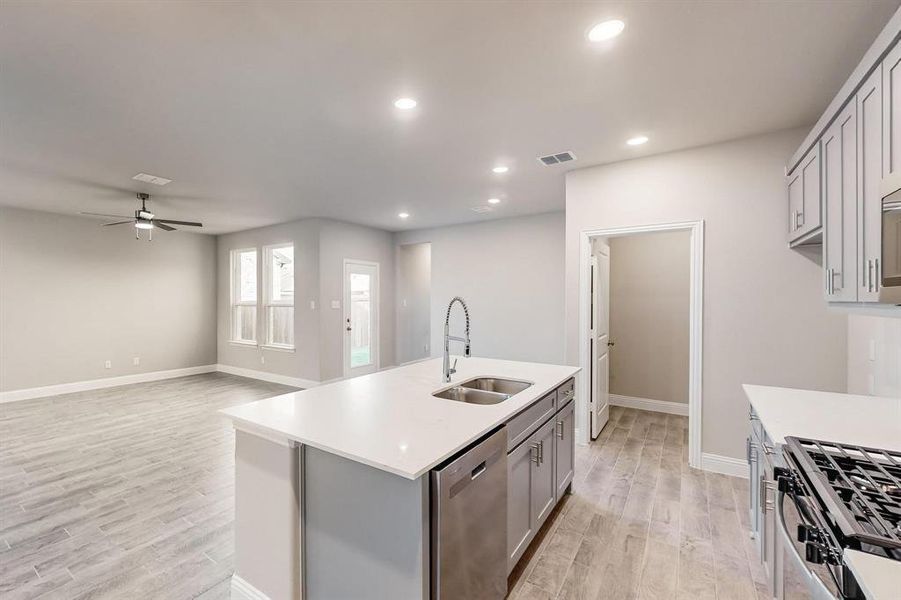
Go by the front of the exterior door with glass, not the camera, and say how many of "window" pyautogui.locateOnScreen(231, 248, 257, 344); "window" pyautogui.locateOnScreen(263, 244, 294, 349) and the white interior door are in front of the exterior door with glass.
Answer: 1

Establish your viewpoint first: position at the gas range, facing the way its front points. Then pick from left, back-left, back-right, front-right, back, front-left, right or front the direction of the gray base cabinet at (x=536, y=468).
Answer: front

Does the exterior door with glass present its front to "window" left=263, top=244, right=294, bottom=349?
no

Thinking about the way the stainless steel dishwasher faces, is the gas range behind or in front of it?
in front

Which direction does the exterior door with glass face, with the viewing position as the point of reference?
facing the viewer and to the right of the viewer

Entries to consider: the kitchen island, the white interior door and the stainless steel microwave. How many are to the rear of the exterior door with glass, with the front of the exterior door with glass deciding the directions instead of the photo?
0

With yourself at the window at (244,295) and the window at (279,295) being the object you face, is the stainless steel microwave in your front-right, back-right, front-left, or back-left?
front-right

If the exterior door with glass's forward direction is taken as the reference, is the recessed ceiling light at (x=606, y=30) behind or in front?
in front

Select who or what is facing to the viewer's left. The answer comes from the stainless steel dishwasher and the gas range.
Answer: the gas range

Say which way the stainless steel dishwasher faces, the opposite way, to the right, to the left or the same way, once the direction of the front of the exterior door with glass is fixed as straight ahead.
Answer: the same way

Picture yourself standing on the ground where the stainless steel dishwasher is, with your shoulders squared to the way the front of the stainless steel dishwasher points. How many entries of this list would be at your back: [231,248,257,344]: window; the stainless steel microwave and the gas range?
1

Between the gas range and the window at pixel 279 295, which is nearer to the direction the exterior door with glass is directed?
the gas range

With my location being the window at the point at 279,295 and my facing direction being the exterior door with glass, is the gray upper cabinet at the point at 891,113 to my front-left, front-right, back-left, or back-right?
front-right

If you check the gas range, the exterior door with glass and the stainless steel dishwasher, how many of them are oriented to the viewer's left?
1

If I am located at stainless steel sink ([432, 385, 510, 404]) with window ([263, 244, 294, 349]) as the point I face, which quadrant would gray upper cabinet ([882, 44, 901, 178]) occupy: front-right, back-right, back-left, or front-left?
back-right

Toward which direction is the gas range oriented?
to the viewer's left
